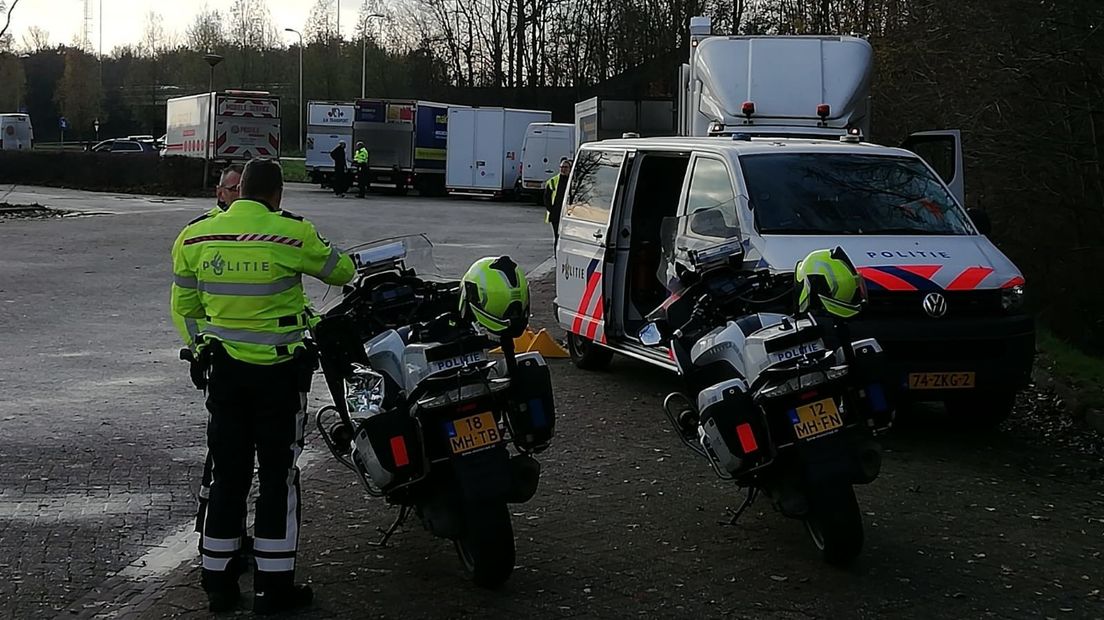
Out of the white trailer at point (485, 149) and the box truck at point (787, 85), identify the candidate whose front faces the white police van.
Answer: the box truck

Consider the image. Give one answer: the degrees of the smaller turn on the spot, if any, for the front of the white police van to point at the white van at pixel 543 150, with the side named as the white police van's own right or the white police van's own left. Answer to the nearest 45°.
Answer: approximately 135° to the white police van's own left

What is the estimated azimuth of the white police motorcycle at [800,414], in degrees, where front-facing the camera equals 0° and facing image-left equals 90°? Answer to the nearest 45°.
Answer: approximately 135°

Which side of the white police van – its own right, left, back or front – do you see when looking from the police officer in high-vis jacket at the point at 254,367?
right

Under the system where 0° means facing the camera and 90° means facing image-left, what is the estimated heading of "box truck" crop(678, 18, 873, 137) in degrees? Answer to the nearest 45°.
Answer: approximately 0°

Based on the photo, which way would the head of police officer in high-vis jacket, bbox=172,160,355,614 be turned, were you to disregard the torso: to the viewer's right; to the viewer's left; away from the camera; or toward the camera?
away from the camera

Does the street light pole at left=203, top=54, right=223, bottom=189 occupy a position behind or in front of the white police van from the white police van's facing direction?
behind
